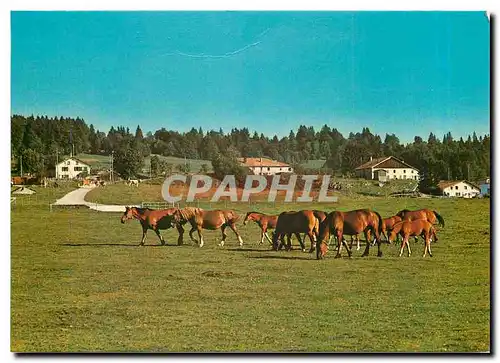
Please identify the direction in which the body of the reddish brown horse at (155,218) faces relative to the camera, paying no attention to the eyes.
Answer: to the viewer's left

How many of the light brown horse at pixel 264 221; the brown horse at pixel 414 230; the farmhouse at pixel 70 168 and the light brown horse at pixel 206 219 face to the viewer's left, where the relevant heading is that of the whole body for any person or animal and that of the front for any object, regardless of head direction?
3

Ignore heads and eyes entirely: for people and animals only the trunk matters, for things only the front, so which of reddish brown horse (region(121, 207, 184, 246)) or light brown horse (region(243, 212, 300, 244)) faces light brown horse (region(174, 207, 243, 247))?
light brown horse (region(243, 212, 300, 244))

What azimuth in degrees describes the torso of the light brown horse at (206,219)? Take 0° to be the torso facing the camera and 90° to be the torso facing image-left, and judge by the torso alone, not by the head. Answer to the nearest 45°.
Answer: approximately 90°

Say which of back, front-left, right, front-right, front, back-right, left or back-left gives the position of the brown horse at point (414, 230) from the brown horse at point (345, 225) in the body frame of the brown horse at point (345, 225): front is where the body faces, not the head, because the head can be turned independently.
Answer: back

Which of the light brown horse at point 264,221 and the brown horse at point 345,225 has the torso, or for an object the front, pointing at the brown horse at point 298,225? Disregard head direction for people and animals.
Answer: the brown horse at point 345,225

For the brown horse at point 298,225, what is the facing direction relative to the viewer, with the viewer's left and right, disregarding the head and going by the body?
facing to the left of the viewer

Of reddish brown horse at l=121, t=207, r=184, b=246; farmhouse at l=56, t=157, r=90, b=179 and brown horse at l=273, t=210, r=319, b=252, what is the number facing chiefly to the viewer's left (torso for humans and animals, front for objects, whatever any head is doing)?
2

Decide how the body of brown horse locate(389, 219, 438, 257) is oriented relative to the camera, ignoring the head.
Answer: to the viewer's left

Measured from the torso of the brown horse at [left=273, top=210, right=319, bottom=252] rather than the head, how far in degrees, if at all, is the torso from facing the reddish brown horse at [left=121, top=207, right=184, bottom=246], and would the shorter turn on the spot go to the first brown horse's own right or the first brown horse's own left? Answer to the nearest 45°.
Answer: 0° — it already faces it

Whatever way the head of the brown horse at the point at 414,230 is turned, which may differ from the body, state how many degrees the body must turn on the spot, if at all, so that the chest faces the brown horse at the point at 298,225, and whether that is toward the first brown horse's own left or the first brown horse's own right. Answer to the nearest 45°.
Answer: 0° — it already faces it

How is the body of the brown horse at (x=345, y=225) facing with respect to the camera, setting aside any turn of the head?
to the viewer's left

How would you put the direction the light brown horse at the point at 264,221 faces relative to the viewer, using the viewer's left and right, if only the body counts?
facing to the left of the viewer
